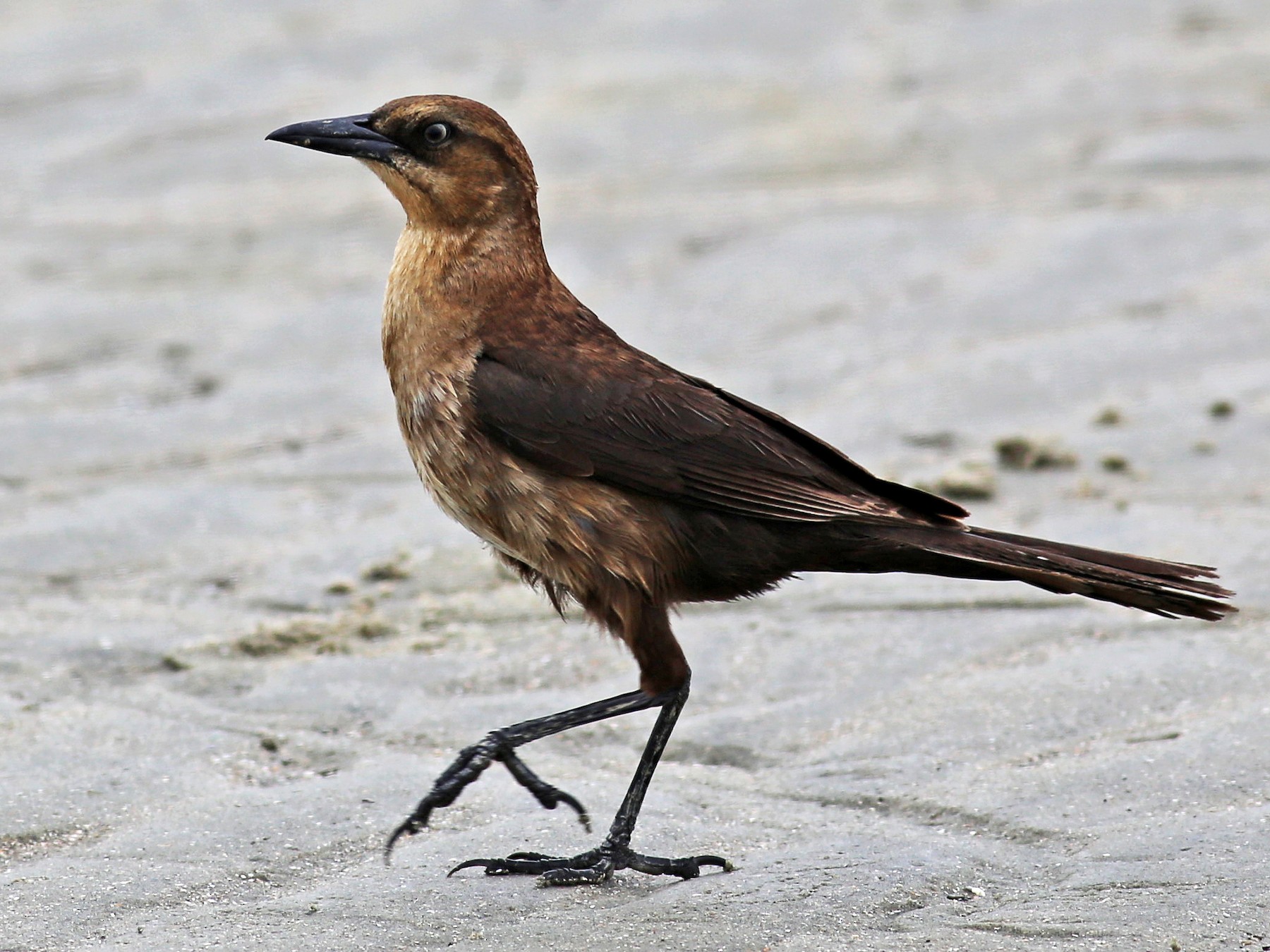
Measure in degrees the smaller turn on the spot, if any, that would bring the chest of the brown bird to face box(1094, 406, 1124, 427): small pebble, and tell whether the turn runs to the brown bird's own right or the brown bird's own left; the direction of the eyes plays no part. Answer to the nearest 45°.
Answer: approximately 135° to the brown bird's own right

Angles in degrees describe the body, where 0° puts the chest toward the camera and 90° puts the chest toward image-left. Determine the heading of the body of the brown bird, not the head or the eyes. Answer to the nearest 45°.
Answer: approximately 90°
